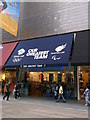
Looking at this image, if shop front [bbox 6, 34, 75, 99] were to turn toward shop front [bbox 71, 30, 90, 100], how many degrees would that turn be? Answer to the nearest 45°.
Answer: approximately 90° to its left

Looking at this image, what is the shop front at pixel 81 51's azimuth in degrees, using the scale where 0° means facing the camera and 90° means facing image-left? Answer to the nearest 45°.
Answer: approximately 45°

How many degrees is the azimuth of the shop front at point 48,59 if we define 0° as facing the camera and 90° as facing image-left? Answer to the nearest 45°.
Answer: approximately 45°
